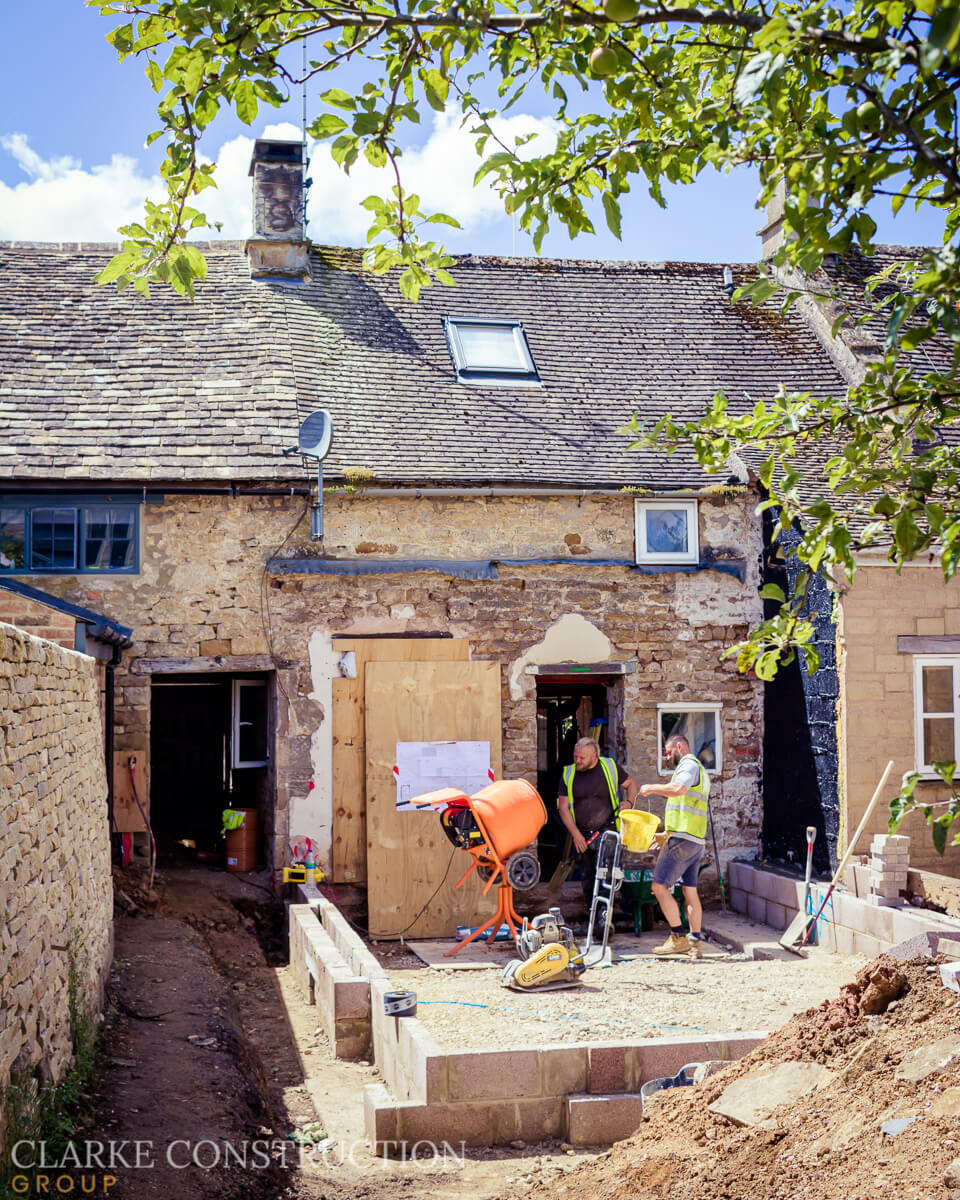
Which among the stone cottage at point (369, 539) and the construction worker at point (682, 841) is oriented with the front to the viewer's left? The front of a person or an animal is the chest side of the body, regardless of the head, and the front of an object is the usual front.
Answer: the construction worker

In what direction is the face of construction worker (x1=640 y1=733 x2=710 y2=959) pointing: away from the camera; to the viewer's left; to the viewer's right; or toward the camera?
to the viewer's left

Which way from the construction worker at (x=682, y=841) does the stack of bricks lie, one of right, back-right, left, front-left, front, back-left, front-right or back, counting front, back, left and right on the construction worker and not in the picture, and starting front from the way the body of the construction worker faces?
back

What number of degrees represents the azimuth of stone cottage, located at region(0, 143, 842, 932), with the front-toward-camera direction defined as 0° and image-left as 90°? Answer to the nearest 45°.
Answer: approximately 0°

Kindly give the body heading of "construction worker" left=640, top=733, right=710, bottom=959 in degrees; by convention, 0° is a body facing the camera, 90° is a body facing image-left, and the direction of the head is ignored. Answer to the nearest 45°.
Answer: approximately 90°

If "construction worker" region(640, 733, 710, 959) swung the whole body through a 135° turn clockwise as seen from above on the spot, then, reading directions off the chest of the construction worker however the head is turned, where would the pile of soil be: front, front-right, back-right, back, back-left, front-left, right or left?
back-right

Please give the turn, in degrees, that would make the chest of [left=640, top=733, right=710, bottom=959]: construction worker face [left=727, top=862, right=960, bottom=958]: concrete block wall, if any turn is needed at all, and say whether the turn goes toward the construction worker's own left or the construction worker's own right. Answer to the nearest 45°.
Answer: approximately 180°

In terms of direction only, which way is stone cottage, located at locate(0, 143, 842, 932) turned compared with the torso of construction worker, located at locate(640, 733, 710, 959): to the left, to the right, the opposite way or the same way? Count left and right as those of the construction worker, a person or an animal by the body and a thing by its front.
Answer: to the left

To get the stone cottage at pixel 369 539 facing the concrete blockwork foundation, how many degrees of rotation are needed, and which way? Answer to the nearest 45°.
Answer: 0° — it already faces it

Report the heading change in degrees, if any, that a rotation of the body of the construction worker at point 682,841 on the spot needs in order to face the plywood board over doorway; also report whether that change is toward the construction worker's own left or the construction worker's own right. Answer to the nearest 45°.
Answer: approximately 45° to the construction worker's own right

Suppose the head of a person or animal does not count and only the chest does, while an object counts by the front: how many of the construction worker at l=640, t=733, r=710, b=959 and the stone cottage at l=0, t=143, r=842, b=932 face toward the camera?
1

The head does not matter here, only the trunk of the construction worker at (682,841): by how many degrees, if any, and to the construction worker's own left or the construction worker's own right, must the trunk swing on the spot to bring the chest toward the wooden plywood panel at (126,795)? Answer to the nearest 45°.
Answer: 0° — they already face it
